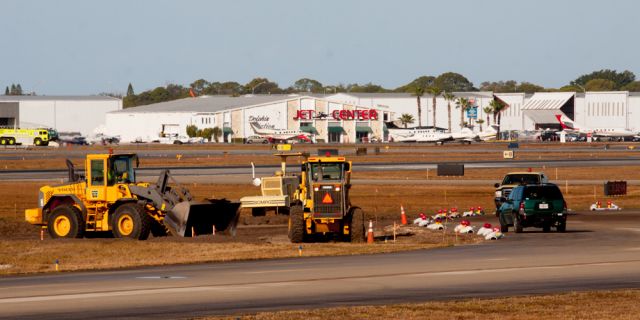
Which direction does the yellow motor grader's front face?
away from the camera
